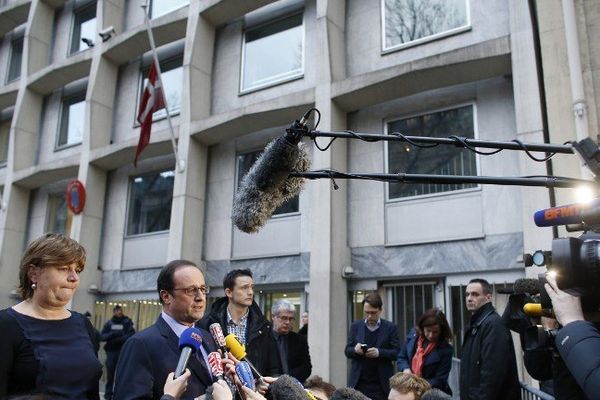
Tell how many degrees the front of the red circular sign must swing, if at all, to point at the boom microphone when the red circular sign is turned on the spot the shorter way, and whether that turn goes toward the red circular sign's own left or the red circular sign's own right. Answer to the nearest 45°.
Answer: approximately 45° to the red circular sign's own left

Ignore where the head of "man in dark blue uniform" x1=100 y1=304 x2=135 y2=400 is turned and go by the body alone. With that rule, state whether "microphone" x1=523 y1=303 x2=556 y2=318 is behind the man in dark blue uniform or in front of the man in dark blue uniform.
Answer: in front

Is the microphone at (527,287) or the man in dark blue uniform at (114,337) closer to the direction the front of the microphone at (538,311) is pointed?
the man in dark blue uniform

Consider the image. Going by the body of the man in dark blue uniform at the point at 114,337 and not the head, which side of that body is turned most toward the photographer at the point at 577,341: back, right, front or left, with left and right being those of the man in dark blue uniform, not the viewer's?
front

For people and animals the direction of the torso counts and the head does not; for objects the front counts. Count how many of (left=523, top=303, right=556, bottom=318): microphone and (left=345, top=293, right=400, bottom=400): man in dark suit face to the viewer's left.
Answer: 1

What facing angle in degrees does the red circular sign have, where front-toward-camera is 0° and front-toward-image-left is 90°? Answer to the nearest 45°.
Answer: approximately 45°

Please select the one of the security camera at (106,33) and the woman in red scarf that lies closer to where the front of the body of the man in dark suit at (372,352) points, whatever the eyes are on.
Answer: the woman in red scarf

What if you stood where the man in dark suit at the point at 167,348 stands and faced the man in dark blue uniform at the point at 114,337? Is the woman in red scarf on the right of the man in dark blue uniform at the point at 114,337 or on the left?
right

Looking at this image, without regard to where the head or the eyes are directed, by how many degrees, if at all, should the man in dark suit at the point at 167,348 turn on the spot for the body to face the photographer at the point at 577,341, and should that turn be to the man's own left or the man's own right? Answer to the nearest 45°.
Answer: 0° — they already face them

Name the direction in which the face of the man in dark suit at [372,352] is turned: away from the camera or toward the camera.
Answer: toward the camera

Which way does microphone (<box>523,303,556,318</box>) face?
to the viewer's left

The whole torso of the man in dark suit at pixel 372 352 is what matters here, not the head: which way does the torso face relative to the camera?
toward the camera

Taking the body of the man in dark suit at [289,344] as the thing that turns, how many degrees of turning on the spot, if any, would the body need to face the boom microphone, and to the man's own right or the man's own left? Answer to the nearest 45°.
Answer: approximately 45° to the man's own left

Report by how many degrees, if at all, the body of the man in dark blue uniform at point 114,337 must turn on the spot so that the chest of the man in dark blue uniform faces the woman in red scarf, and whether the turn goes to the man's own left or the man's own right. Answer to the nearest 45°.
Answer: approximately 45° to the man's own left

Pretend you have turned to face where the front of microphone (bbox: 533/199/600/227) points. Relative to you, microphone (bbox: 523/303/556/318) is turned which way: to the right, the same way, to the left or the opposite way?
the same way

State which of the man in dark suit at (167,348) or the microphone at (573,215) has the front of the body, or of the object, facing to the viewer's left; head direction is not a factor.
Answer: the microphone

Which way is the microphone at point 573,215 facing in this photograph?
to the viewer's left

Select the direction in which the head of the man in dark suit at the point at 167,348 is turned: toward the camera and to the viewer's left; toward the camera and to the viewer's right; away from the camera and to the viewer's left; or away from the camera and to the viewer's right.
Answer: toward the camera and to the viewer's right

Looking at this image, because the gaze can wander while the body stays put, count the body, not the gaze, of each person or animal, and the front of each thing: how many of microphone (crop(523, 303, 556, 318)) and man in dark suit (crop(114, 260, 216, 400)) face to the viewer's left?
1

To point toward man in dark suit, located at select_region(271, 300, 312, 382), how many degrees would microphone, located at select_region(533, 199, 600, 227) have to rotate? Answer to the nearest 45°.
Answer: approximately 45° to its right
